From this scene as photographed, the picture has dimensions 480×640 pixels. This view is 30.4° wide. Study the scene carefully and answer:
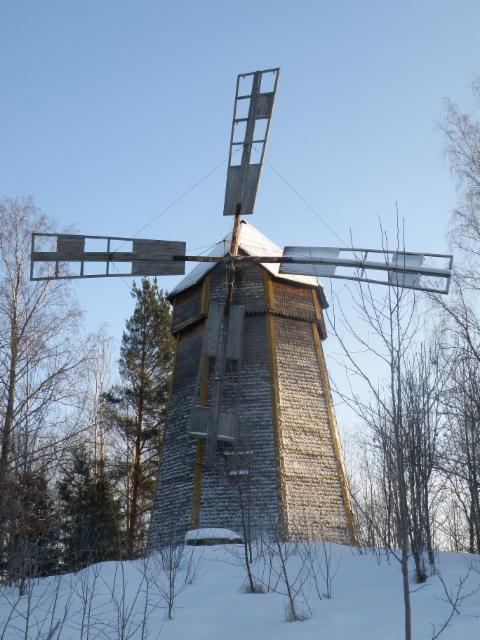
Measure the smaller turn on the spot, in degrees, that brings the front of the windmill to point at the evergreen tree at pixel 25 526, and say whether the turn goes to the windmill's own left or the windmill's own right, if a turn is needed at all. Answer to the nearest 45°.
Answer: approximately 90° to the windmill's own right

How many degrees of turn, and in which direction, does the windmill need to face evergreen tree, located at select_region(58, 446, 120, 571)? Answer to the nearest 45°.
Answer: approximately 135° to its right

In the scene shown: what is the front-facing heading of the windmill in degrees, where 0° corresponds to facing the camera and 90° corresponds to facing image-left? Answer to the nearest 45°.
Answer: approximately 0°
